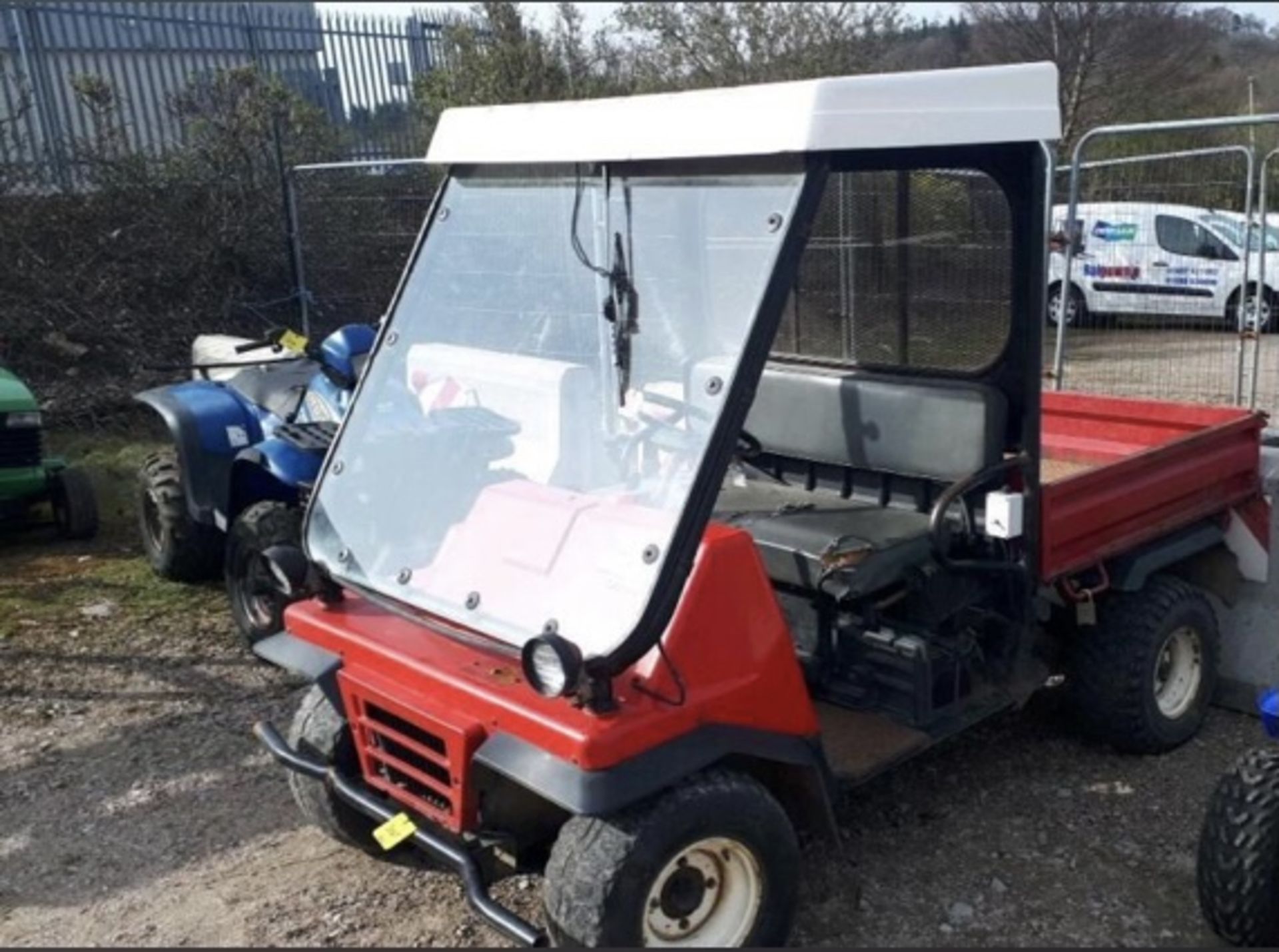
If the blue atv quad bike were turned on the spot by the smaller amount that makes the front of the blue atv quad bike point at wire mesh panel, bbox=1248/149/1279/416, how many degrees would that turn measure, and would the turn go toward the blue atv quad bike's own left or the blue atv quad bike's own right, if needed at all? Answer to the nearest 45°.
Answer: approximately 45° to the blue atv quad bike's own left

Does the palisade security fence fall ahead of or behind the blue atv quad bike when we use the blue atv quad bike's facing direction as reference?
behind

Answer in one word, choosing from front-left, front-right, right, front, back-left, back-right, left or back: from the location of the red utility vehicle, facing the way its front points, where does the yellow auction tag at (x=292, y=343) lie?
right

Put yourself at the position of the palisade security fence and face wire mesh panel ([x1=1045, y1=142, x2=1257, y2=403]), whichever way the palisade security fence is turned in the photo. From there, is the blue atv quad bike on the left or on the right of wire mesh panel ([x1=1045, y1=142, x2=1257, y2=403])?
right

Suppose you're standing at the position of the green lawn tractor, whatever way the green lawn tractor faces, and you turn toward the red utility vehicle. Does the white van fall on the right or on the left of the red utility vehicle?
left

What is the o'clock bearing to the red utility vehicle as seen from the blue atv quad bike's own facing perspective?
The red utility vehicle is roughly at 1 o'clock from the blue atv quad bike.

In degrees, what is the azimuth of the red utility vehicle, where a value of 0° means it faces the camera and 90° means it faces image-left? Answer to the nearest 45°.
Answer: approximately 45°

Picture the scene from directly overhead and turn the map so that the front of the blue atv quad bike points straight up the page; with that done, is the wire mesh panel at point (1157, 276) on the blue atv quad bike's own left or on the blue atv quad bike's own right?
on the blue atv quad bike's own left

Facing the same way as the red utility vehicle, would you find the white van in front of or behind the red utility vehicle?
behind

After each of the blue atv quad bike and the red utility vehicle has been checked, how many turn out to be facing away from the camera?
0

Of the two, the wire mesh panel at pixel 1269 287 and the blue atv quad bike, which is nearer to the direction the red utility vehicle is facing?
the blue atv quad bike

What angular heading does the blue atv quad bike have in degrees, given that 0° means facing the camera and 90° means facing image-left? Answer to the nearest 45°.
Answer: approximately 315°

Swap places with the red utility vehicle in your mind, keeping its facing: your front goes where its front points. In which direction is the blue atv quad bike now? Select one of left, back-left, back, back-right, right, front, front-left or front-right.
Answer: right
